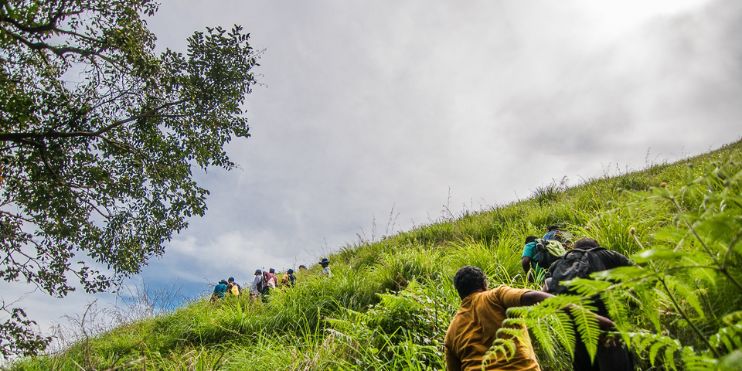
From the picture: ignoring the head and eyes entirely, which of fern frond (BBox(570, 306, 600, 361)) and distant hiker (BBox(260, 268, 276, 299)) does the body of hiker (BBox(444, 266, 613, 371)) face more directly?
the distant hiker

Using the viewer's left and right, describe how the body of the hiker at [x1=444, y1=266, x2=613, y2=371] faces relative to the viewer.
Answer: facing away from the viewer and to the right of the viewer

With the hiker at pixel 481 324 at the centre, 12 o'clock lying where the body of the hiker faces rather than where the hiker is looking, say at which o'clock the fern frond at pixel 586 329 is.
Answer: The fern frond is roughly at 4 o'clock from the hiker.

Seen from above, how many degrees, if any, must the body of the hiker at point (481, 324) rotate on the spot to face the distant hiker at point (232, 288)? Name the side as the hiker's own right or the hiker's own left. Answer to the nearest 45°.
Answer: approximately 90° to the hiker's own left

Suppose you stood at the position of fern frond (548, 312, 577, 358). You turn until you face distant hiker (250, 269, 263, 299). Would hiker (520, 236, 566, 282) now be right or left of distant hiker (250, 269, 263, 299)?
right

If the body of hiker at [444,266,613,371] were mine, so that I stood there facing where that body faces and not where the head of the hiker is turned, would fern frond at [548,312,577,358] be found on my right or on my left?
on my right

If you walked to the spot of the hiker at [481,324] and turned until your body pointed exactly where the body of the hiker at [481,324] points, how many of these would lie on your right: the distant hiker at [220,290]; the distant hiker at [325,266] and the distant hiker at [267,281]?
0

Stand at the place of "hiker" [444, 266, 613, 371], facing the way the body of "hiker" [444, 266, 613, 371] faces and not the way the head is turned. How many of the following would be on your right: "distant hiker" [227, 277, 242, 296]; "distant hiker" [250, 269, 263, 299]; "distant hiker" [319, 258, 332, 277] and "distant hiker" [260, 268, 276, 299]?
0

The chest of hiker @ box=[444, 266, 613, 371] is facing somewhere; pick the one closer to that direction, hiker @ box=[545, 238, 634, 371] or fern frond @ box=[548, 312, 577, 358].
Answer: the hiker

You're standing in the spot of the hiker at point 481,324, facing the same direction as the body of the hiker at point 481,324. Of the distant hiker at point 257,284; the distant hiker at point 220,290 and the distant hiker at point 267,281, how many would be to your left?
3
